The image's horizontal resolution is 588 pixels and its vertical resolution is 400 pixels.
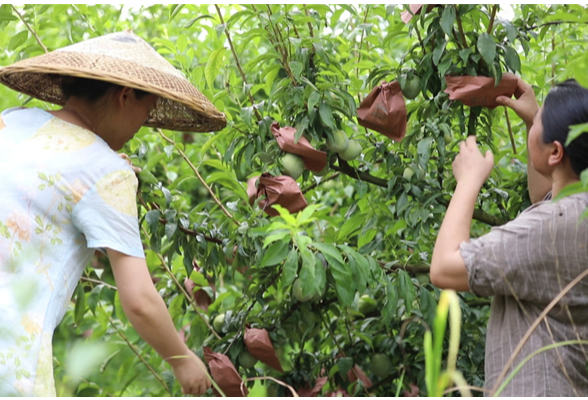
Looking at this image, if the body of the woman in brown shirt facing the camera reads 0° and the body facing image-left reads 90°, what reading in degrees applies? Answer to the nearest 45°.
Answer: approximately 135°

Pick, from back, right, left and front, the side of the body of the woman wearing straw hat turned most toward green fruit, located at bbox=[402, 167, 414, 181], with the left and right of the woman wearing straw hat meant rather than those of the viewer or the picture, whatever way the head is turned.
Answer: front

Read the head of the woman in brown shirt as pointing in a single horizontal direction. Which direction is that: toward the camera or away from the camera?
away from the camera

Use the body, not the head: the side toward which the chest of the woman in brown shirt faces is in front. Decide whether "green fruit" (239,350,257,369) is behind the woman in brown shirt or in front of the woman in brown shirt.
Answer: in front

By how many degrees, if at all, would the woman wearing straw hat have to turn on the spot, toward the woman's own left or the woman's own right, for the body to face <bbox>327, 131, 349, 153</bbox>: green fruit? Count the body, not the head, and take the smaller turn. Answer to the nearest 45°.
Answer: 0° — they already face it

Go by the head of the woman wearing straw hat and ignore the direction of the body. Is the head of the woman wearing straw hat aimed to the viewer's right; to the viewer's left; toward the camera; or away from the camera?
to the viewer's right

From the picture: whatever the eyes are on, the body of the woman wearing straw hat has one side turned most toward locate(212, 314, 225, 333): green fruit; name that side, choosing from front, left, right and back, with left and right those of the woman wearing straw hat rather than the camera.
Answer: front

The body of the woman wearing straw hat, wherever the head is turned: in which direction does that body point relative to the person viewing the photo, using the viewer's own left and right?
facing away from the viewer and to the right of the viewer
